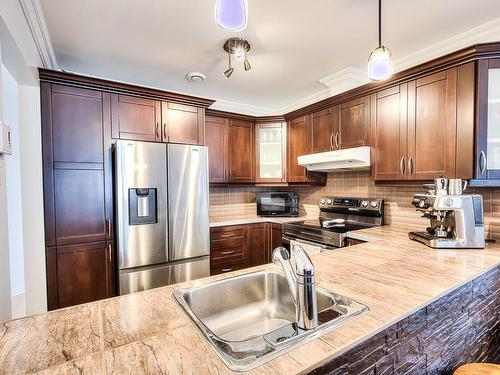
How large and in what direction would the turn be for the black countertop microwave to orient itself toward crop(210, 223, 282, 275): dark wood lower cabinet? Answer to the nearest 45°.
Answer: approximately 45° to its right

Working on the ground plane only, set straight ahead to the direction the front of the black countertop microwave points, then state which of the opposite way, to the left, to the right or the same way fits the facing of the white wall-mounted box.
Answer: to the left

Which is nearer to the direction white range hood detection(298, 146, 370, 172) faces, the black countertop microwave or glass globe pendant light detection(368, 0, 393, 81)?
the glass globe pendant light

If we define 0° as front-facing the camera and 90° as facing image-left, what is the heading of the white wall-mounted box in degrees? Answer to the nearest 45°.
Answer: approximately 315°

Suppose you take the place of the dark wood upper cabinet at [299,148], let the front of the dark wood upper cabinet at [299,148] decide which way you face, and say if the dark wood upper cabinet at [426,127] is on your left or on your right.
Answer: on your left

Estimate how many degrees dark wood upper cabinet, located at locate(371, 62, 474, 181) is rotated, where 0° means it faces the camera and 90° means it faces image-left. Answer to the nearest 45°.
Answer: approximately 45°

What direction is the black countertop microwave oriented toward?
toward the camera

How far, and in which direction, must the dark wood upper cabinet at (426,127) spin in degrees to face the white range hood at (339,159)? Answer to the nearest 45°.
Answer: approximately 45° to its right

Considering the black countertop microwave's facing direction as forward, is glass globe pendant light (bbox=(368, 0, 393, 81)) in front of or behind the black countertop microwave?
in front

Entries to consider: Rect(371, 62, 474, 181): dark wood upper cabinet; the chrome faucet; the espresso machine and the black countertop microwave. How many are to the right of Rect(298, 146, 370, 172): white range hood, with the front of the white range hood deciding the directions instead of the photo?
1

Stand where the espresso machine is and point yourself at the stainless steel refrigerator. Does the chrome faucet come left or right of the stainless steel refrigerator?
left

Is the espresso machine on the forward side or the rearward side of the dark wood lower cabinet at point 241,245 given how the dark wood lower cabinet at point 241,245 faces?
on the forward side

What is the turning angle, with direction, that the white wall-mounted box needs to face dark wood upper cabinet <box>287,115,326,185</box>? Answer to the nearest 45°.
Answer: approximately 45° to its left

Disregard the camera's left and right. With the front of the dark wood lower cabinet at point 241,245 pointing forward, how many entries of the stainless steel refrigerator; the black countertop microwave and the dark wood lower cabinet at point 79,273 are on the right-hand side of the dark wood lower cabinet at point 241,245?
2

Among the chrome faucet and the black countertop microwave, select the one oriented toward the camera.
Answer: the black countertop microwave

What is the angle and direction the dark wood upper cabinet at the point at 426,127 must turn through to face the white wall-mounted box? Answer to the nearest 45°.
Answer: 0° — it already faces it
